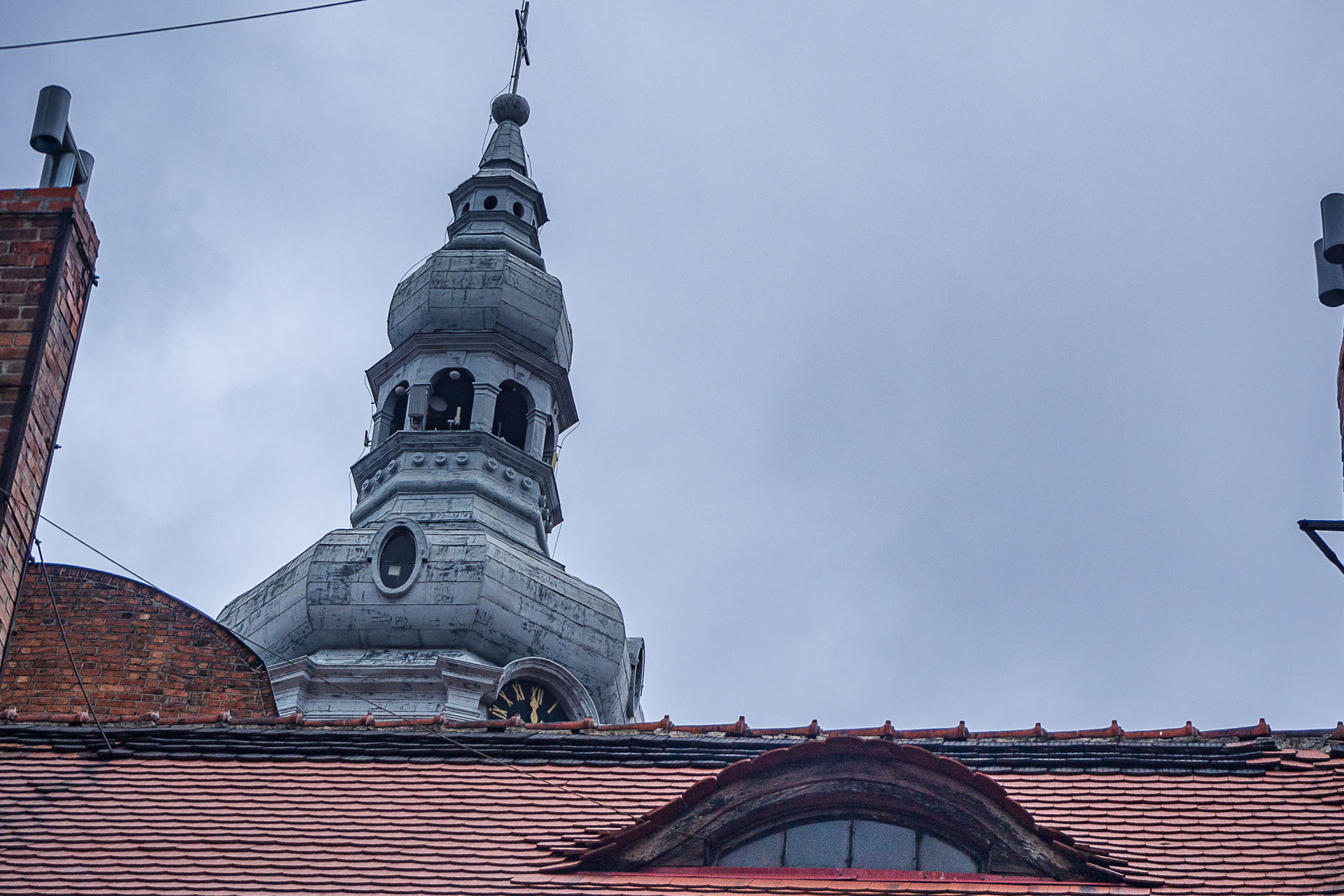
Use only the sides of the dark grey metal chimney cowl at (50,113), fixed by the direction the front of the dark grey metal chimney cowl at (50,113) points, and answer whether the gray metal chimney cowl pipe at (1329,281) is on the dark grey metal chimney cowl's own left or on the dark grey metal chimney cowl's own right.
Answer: on the dark grey metal chimney cowl's own left

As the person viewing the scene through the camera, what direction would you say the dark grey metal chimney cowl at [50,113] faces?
facing the viewer
